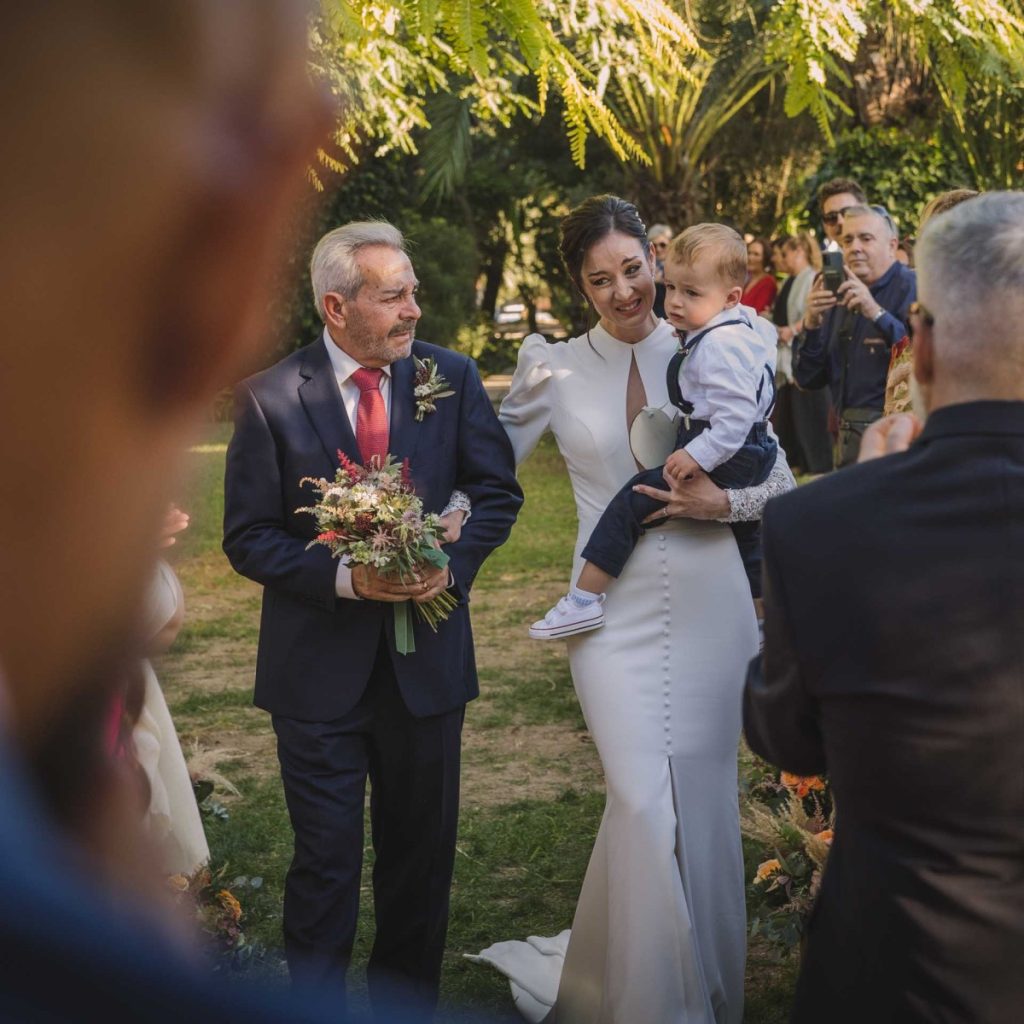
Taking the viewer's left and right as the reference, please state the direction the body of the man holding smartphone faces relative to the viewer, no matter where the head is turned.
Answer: facing the viewer and to the left of the viewer

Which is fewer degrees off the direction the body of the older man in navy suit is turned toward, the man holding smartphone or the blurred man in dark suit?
the blurred man in dark suit

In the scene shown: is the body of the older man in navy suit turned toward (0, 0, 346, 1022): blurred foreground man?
yes

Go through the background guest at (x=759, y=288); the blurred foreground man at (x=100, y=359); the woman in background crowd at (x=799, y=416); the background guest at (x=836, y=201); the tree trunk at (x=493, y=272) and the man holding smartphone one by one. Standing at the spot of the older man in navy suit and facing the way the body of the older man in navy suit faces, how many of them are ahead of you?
1

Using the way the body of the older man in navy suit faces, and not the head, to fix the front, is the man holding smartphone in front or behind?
behind

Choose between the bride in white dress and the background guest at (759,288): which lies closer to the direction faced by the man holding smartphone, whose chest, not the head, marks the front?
the bride in white dress

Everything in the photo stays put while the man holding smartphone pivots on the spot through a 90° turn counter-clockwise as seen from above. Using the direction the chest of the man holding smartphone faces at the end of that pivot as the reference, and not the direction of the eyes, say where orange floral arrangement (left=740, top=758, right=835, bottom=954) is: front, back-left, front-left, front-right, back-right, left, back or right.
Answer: front-right

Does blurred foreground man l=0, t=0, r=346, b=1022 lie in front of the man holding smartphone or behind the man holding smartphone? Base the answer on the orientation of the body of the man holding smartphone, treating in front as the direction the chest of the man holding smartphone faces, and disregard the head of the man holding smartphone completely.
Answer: in front

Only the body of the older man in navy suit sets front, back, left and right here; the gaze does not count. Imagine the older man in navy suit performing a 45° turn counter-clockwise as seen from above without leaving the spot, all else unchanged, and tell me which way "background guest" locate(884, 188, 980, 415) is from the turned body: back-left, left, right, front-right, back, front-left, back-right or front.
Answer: front-left

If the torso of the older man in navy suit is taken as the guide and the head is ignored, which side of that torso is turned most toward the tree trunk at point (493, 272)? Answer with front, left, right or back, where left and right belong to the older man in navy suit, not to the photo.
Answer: back

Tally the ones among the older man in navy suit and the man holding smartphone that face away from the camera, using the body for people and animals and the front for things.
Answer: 0

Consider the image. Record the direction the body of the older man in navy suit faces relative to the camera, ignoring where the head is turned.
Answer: toward the camera

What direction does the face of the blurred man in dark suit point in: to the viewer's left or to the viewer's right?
to the viewer's left

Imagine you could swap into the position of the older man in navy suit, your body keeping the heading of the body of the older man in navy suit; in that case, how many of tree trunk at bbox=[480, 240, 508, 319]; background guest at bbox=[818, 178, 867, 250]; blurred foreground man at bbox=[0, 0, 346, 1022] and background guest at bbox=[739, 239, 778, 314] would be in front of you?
1

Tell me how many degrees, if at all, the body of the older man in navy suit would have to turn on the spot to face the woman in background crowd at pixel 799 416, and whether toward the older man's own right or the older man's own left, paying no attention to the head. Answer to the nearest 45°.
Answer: approximately 135° to the older man's own left

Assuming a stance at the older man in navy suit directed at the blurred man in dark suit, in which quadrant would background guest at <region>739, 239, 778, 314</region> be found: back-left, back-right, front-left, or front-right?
back-left

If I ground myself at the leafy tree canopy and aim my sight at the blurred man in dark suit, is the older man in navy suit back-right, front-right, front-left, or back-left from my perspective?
front-right

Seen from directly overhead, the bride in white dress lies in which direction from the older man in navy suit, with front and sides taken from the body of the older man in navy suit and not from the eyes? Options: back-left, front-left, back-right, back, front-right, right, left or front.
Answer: left
